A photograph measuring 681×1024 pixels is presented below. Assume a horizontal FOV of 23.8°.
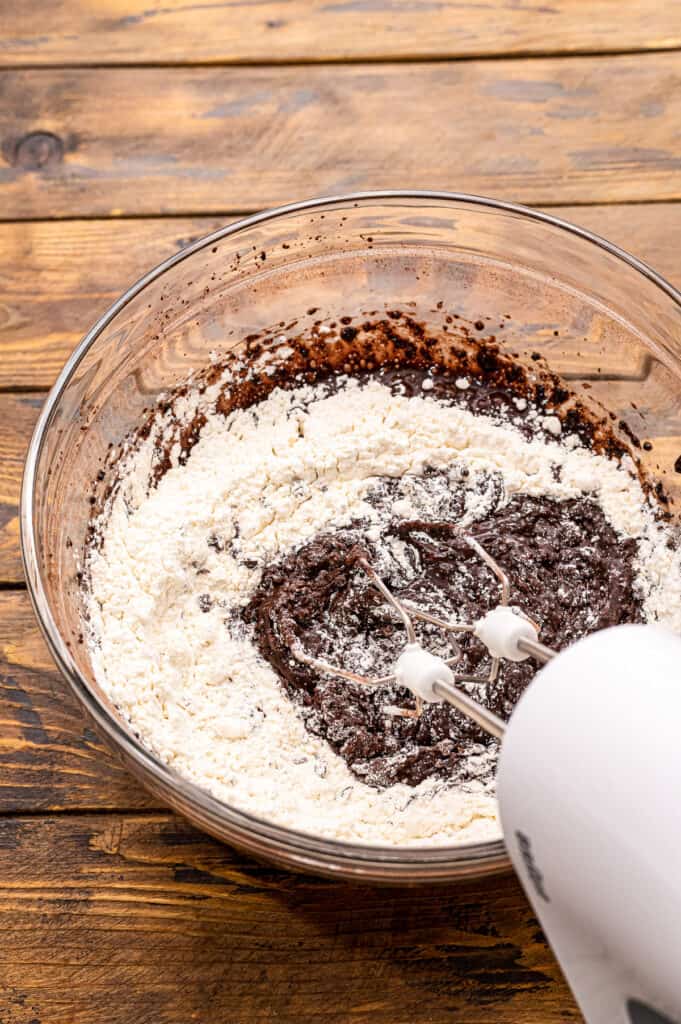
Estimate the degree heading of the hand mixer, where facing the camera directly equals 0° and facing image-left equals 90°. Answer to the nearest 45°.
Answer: approximately 135°
